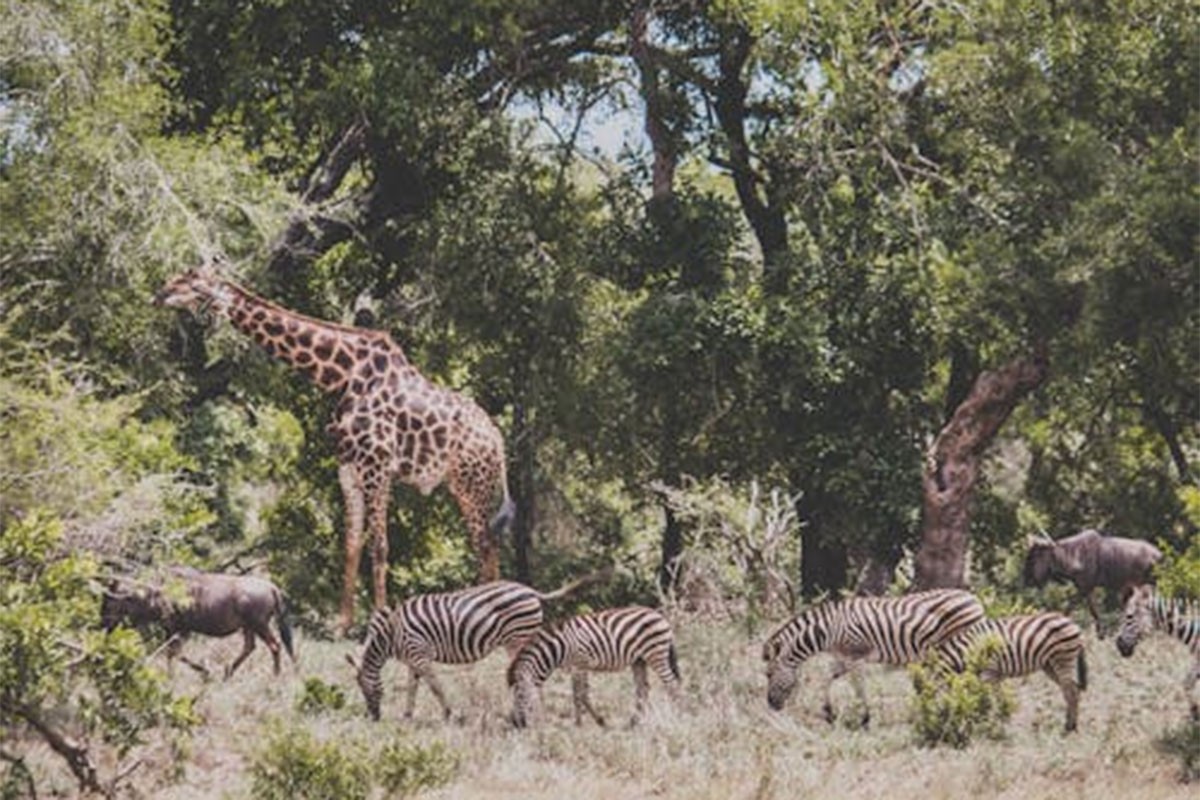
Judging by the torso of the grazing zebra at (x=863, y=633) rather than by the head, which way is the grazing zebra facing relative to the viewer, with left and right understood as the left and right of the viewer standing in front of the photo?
facing to the left of the viewer

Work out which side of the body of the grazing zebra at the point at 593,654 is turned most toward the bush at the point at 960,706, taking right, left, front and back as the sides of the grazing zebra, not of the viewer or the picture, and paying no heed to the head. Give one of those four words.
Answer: back

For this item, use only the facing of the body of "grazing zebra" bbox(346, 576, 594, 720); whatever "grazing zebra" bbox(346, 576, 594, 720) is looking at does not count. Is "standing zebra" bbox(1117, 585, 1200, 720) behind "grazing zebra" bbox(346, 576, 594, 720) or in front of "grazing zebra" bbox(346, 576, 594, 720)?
behind

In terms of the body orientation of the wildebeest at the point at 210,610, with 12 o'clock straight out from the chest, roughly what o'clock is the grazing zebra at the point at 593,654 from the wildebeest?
The grazing zebra is roughly at 7 o'clock from the wildebeest.

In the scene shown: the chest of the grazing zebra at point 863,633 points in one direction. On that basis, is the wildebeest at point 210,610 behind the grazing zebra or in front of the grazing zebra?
in front

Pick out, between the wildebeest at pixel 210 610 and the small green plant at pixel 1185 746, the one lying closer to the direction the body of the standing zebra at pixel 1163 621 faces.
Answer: the wildebeest

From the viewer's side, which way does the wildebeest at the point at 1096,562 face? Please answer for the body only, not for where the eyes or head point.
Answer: to the viewer's left

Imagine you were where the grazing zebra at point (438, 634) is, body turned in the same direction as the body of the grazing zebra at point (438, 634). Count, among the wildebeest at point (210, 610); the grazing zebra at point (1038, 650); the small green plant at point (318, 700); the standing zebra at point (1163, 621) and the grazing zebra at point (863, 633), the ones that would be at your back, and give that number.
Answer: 3

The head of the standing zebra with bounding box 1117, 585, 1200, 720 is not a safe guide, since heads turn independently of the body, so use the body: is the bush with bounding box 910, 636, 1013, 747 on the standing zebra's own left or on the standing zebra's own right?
on the standing zebra's own left

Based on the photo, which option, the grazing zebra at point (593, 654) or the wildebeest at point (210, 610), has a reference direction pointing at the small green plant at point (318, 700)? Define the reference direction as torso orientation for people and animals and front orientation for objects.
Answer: the grazing zebra

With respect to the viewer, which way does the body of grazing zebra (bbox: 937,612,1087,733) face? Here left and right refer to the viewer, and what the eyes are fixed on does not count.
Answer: facing to the left of the viewer

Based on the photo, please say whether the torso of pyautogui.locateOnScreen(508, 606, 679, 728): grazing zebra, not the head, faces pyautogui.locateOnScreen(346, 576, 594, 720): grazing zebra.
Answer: yes

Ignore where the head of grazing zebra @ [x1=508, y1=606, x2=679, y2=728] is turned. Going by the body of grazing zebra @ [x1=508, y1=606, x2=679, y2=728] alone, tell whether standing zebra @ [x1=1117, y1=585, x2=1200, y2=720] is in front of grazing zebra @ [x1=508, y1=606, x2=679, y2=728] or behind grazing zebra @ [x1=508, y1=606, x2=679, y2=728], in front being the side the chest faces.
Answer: behind

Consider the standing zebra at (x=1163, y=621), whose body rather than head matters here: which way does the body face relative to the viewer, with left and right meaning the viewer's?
facing to the left of the viewer

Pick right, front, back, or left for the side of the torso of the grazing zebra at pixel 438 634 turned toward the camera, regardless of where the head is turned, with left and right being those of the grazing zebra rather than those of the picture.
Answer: left

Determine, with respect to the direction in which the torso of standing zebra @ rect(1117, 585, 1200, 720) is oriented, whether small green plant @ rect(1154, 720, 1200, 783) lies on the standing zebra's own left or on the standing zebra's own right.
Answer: on the standing zebra's own left
